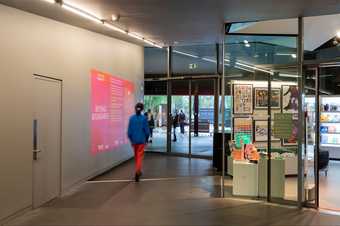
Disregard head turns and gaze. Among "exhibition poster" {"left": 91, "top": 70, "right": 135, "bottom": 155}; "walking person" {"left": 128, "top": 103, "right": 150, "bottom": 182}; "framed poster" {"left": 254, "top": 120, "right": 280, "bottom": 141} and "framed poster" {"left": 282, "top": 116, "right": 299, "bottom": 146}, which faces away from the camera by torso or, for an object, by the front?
the walking person

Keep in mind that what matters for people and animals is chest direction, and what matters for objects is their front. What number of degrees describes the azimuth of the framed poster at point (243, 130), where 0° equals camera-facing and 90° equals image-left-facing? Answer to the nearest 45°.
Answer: approximately 0°

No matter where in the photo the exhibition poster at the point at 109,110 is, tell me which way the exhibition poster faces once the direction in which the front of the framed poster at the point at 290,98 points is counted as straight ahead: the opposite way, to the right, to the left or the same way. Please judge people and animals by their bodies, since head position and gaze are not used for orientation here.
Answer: to the left

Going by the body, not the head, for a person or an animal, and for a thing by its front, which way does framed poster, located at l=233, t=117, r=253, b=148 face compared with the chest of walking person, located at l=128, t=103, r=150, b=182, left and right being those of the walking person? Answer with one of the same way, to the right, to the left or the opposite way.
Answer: the opposite way

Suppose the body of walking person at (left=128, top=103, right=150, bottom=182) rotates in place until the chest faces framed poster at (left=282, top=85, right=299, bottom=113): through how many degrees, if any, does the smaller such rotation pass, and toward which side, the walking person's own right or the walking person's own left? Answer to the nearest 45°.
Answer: approximately 135° to the walking person's own right

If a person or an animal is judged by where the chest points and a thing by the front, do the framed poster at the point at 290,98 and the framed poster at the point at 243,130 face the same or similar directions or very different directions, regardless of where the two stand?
same or similar directions

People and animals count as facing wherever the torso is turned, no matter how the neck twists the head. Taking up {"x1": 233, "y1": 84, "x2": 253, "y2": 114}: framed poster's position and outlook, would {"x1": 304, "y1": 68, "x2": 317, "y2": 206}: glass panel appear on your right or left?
on your left

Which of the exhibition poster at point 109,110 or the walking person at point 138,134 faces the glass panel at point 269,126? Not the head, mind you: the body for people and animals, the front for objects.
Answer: the exhibition poster

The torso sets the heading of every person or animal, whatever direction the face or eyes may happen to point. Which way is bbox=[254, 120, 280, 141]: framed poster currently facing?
toward the camera

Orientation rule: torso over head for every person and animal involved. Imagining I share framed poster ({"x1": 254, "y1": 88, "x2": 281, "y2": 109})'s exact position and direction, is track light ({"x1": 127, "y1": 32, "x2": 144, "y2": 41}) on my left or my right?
on my right

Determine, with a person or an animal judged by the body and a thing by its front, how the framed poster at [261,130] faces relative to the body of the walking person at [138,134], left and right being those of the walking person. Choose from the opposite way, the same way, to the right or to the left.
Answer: the opposite way

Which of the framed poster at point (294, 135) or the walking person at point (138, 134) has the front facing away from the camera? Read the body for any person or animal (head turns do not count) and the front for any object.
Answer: the walking person

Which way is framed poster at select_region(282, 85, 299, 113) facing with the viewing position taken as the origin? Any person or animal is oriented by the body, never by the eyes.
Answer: facing the viewer

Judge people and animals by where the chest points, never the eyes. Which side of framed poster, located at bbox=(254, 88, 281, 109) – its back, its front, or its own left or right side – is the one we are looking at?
front

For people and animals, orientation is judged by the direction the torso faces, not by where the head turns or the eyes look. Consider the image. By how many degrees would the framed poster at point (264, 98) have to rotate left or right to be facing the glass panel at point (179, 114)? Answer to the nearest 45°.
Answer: approximately 135° to its right

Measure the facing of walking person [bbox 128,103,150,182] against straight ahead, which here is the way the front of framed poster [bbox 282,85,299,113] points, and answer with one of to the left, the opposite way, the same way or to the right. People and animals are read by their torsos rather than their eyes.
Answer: the opposite way

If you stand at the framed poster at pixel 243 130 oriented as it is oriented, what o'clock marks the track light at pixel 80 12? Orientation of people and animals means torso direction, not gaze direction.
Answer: The track light is roughly at 2 o'clock from the framed poster.

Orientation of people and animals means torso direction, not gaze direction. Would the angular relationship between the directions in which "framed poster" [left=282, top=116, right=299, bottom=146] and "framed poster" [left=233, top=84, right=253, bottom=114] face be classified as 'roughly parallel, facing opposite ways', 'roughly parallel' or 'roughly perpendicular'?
roughly parallel

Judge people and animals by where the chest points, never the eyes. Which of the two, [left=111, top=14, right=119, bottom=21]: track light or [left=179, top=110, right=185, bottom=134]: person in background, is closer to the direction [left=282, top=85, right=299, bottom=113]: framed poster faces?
the track light
